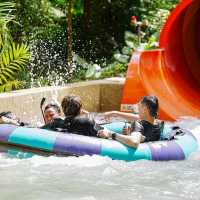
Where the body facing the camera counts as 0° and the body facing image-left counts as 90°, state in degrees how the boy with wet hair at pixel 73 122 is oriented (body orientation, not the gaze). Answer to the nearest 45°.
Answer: approximately 180°

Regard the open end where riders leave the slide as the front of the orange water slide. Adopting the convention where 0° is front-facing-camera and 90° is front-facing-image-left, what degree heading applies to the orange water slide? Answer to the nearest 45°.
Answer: approximately 45°

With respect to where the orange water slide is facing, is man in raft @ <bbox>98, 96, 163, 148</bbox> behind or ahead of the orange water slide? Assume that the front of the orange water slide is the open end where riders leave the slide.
ahead

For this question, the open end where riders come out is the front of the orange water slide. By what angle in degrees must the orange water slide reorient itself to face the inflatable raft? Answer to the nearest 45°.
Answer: approximately 45° to its left
